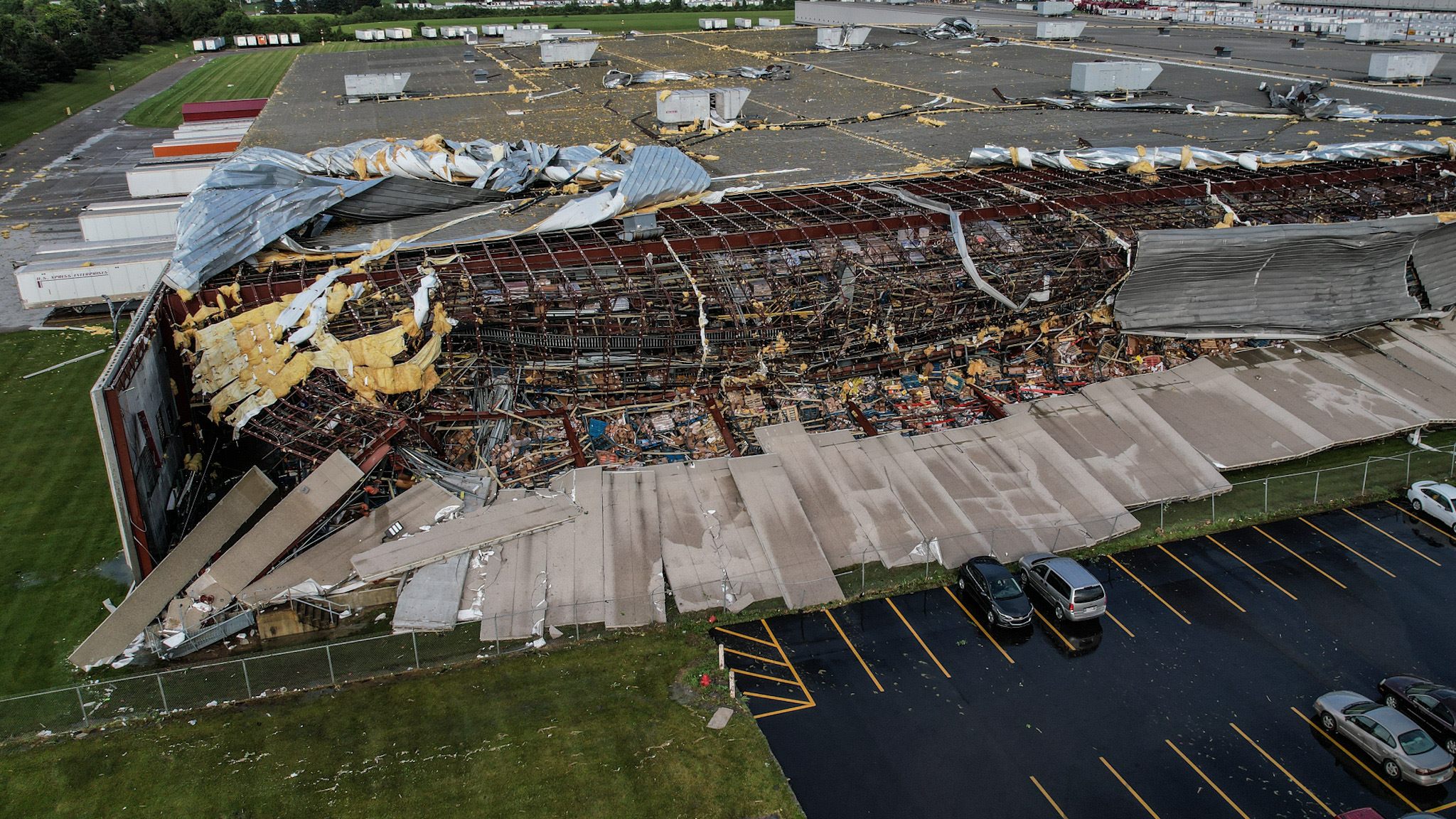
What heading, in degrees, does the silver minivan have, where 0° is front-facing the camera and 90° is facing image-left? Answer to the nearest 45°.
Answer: approximately 135°

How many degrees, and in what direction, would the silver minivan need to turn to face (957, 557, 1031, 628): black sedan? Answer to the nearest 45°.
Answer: approximately 45° to its left

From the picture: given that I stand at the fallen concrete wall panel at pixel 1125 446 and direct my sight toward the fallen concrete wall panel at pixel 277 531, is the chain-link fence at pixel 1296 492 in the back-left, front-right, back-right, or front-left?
back-left

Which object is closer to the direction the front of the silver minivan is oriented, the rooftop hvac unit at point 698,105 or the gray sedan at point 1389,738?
the rooftop hvac unit
